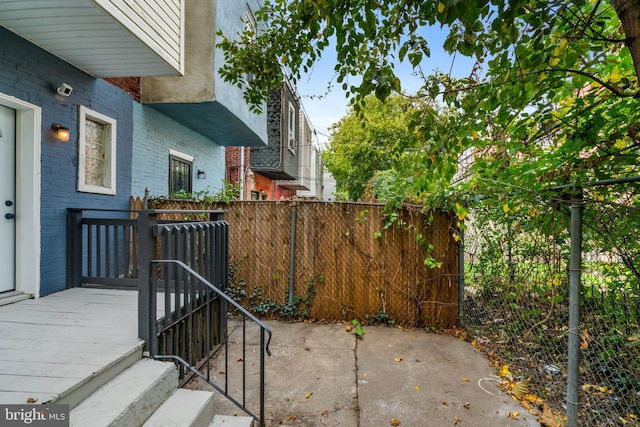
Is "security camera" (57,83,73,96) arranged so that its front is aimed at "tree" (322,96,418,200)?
no

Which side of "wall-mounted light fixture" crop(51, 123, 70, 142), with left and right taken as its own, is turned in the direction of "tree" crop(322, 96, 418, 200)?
left

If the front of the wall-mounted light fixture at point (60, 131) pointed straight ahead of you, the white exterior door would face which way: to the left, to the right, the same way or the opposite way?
the same way

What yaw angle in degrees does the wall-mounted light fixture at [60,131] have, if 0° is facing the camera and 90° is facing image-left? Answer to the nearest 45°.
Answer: approximately 315°

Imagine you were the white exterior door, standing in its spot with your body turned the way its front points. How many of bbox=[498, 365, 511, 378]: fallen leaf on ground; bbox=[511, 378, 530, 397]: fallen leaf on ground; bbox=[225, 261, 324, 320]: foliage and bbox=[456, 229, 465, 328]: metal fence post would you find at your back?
0

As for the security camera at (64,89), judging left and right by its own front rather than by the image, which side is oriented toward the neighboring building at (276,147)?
left

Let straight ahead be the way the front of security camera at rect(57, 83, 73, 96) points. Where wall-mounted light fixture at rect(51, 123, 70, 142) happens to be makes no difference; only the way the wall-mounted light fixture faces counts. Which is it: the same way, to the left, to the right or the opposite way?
the same way

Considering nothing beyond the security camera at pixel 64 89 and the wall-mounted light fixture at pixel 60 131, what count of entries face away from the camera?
0

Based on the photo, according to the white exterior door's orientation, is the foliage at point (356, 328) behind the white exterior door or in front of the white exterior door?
in front

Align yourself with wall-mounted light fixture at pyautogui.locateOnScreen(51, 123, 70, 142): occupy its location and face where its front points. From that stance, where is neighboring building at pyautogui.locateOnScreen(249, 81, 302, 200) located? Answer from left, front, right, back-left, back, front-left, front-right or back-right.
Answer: left

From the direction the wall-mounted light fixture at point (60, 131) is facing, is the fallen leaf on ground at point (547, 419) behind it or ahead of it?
ahead

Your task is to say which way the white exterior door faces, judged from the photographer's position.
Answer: facing the viewer and to the right of the viewer

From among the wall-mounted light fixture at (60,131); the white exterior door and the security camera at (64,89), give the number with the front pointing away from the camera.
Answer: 0

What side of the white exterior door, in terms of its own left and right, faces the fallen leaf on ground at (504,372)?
front

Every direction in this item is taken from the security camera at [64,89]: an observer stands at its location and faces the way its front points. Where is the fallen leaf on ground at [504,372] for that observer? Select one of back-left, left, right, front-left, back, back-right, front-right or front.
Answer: front

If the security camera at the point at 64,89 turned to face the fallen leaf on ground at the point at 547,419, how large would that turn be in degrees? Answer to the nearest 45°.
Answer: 0° — it already faces it

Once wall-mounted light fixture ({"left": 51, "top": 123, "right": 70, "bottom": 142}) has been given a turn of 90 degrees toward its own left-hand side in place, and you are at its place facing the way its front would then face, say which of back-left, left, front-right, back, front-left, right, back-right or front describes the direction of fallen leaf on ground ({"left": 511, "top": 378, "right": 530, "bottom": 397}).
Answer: right
